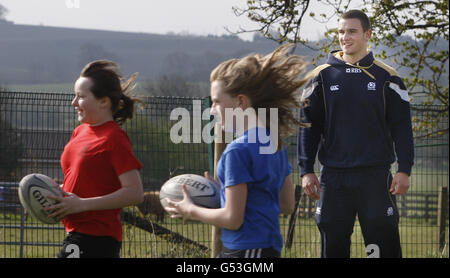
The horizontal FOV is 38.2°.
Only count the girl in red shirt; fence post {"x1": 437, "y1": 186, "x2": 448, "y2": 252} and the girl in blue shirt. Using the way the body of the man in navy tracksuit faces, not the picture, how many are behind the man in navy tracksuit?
1

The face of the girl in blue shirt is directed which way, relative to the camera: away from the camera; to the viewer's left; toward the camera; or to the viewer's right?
to the viewer's left

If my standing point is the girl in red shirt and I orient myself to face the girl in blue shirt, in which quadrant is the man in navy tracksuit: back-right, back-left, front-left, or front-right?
front-left

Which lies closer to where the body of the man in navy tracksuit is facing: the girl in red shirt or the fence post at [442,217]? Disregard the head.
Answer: the girl in red shirt

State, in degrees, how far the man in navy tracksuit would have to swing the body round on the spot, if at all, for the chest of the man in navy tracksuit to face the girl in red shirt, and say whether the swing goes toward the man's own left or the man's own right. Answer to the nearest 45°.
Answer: approximately 45° to the man's own right

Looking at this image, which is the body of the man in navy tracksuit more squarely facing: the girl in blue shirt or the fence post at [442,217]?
the girl in blue shirt

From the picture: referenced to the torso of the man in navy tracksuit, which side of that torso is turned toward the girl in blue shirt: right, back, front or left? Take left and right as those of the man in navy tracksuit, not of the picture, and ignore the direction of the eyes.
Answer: front

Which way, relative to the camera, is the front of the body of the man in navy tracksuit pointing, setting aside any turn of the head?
toward the camera

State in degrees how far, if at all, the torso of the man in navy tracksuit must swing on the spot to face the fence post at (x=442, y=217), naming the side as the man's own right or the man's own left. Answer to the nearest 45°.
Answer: approximately 180°
